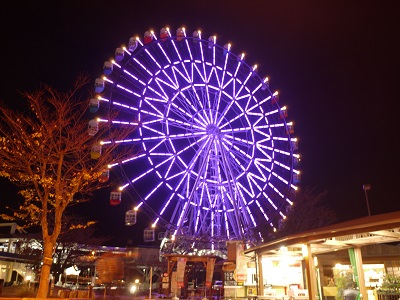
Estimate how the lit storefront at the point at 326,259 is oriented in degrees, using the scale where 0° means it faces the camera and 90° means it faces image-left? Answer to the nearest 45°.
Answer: approximately 45°
